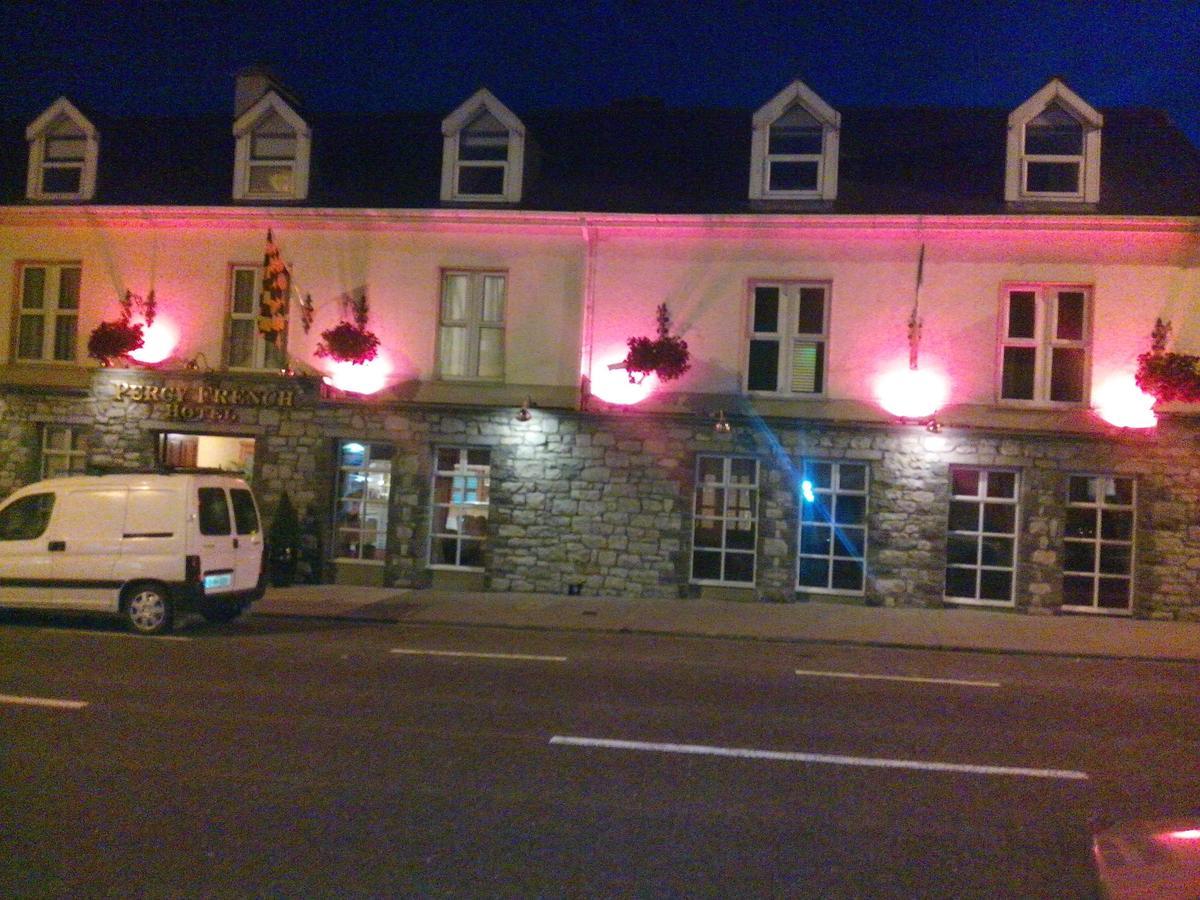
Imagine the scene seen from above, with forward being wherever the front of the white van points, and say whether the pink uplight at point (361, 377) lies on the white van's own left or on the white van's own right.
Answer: on the white van's own right

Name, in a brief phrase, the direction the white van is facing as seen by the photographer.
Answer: facing away from the viewer and to the left of the viewer

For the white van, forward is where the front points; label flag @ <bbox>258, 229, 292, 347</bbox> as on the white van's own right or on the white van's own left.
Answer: on the white van's own right

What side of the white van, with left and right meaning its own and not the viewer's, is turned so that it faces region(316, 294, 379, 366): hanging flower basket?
right

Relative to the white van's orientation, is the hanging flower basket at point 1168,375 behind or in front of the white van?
behind

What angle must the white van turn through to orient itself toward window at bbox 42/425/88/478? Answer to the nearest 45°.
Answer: approximately 45° to its right

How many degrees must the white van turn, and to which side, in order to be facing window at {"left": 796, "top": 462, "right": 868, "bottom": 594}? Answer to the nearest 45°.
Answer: approximately 135° to its right

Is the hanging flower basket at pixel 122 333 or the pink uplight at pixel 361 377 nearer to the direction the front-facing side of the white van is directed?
the hanging flower basket

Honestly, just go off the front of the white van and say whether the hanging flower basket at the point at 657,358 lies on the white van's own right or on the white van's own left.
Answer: on the white van's own right

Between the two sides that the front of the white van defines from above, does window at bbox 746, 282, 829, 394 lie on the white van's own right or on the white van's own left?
on the white van's own right
